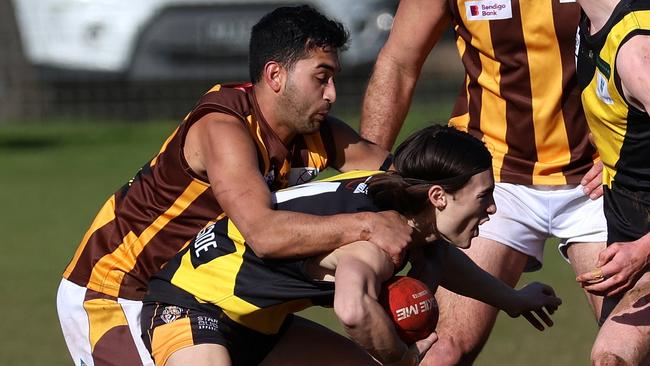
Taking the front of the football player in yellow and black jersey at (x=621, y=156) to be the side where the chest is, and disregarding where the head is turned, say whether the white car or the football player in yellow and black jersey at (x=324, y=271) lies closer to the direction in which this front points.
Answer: the football player in yellow and black jersey

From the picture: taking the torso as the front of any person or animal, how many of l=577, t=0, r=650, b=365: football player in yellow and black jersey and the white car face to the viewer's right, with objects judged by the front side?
0

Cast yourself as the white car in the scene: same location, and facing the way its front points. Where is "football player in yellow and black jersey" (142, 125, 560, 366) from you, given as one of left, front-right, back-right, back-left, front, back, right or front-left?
front

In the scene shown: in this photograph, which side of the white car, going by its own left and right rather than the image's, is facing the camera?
front

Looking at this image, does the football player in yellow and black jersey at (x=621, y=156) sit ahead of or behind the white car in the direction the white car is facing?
ahead

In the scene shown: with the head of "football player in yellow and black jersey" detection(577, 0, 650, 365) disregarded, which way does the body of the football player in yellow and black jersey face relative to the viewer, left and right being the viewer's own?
facing the viewer and to the left of the viewer
